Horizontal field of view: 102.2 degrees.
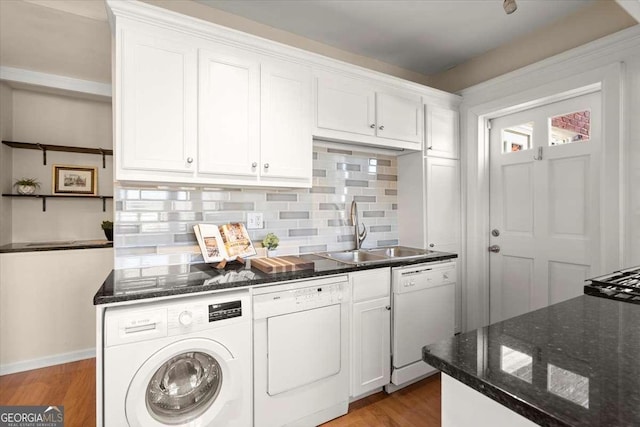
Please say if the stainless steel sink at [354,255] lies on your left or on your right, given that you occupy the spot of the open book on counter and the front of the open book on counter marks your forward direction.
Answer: on your left

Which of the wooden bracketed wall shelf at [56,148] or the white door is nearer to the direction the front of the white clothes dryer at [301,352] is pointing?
the white door

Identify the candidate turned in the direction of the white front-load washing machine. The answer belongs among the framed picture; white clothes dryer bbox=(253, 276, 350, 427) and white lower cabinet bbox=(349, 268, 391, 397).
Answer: the framed picture

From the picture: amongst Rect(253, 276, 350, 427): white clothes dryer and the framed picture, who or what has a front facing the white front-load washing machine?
the framed picture

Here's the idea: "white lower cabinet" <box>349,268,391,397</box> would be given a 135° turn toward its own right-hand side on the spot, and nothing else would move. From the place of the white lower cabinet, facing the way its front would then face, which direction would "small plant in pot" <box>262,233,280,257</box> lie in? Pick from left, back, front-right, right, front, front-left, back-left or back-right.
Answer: front

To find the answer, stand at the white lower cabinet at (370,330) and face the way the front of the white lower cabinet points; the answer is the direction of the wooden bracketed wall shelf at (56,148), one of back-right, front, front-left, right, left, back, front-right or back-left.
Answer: back-right

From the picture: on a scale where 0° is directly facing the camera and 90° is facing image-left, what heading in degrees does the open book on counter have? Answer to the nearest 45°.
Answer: approximately 0°

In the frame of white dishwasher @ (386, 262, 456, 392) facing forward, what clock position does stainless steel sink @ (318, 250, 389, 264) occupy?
The stainless steel sink is roughly at 3 o'clock from the white dishwasher.

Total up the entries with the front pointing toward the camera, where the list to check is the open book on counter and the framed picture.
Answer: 2

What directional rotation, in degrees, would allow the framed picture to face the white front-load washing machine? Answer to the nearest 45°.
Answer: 0° — it already faces it

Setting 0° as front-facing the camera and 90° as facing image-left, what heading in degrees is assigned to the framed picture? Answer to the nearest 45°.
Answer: approximately 0°

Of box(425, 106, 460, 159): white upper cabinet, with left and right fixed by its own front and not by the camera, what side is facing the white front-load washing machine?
right

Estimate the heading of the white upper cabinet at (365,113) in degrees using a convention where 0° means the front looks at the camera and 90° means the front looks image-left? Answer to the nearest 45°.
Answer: approximately 315°
